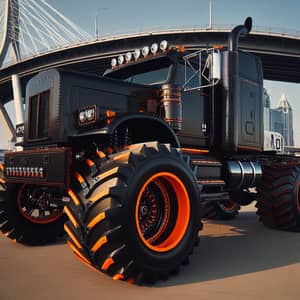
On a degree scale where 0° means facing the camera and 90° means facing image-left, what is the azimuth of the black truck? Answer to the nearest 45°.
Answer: approximately 45°
